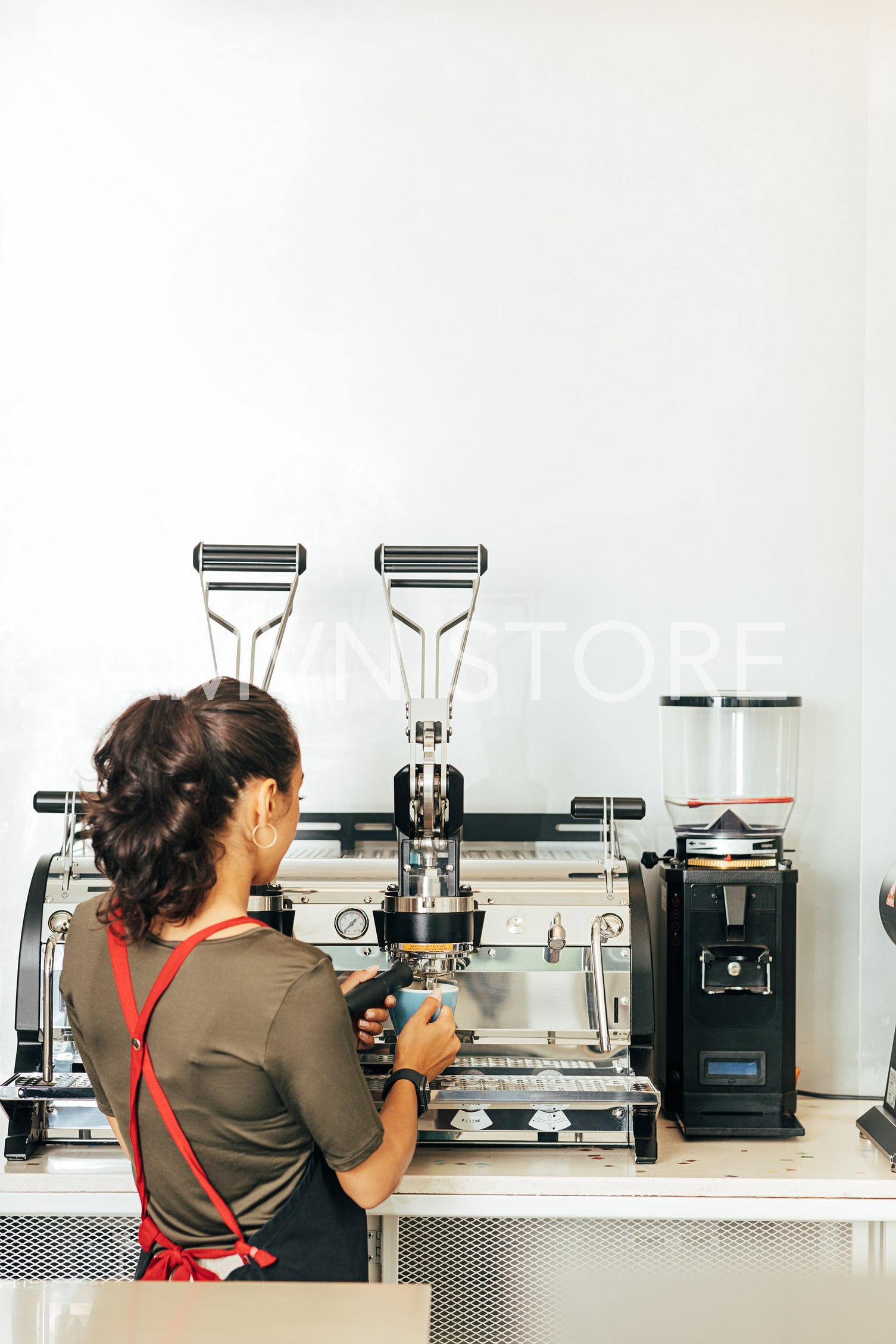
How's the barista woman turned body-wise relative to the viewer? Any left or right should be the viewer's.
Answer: facing away from the viewer and to the right of the viewer

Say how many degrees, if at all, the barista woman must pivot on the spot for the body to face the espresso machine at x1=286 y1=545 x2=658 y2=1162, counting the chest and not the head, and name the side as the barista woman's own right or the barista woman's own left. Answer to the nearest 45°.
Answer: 0° — they already face it

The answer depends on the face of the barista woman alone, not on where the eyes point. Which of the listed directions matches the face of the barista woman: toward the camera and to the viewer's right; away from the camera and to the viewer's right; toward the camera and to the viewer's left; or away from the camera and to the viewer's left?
away from the camera and to the viewer's right

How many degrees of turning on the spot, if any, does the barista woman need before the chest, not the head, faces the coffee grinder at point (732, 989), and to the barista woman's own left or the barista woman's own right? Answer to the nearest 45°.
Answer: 0° — they already face it

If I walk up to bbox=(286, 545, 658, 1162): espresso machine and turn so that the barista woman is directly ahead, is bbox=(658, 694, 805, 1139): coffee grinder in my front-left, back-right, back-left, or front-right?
back-left

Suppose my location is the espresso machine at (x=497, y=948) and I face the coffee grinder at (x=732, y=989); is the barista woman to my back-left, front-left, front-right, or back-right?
back-right

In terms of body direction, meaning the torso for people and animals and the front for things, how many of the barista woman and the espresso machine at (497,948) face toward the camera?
1
